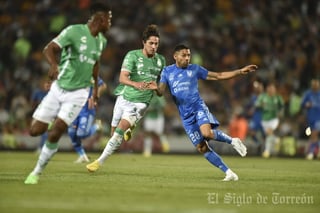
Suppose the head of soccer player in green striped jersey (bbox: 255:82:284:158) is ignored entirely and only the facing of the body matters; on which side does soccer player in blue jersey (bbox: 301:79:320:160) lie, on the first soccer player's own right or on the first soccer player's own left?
on the first soccer player's own left

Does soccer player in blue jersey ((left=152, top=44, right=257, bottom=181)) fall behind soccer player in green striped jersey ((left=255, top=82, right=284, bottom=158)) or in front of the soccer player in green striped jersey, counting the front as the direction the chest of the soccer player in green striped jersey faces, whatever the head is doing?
in front

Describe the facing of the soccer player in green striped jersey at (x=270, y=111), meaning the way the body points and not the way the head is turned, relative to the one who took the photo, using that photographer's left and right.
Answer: facing the viewer

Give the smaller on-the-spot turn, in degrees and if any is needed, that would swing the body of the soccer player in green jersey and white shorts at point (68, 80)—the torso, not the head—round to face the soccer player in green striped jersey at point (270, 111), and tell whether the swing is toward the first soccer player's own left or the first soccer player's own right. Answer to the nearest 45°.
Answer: approximately 90° to the first soccer player's own left

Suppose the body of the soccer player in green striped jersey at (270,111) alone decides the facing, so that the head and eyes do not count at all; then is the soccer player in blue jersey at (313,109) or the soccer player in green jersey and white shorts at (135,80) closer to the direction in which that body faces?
the soccer player in green jersey and white shorts

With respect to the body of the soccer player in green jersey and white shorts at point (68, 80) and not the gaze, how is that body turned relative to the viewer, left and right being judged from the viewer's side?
facing the viewer and to the right of the viewer

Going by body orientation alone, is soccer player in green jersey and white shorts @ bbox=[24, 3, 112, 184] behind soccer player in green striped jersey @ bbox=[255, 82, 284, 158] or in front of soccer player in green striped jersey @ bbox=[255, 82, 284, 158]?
in front
